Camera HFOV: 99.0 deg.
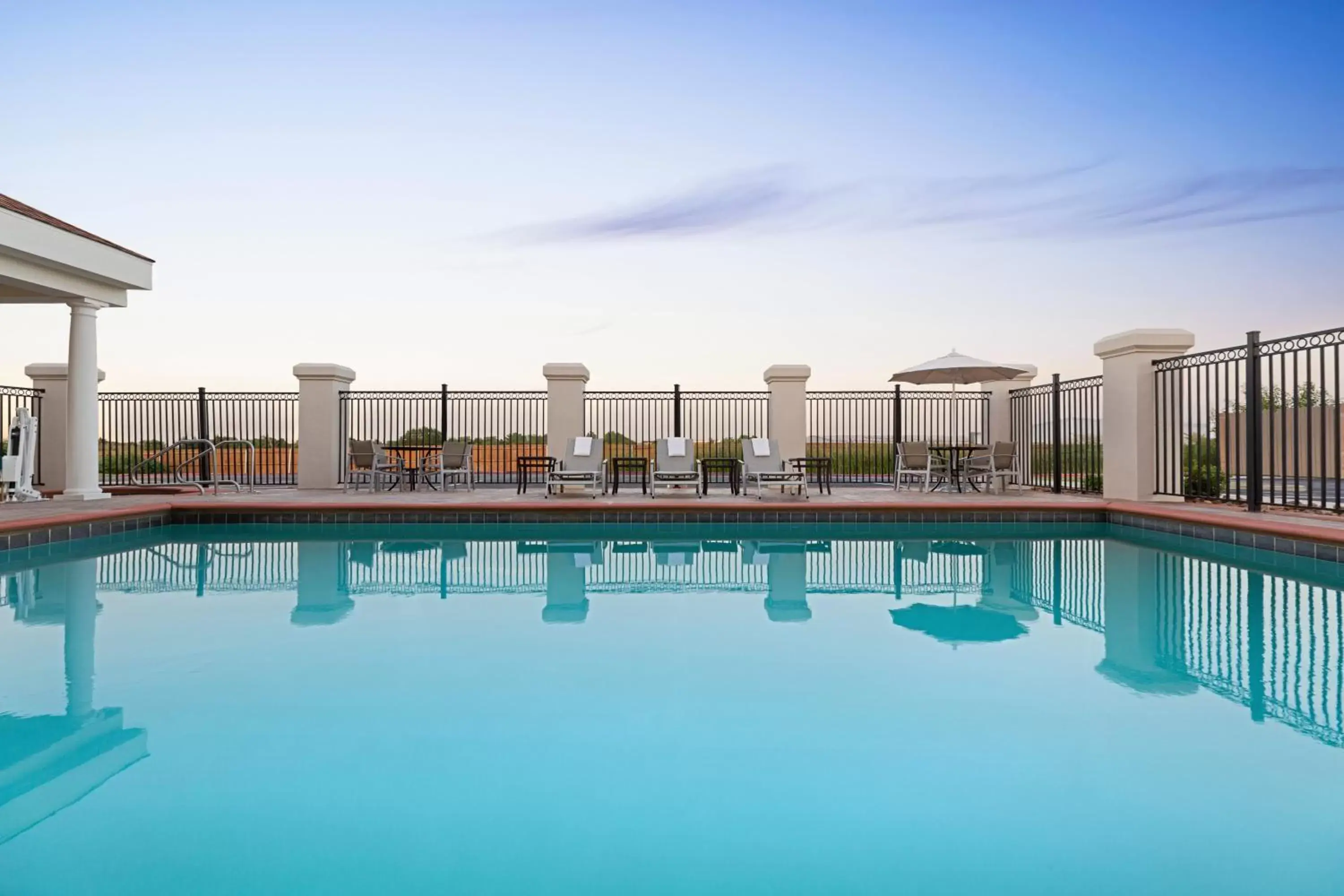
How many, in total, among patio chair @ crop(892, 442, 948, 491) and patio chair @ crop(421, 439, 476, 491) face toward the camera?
0

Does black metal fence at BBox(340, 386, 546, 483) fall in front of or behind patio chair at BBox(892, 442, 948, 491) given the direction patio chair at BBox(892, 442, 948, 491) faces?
behind

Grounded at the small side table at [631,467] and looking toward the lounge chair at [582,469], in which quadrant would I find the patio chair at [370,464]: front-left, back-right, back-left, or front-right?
front-right

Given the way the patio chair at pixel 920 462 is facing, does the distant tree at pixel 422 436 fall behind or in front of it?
behind

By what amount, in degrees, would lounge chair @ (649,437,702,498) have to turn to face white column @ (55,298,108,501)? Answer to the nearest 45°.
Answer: approximately 90° to its right

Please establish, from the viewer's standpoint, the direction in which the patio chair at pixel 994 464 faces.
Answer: facing away from the viewer and to the left of the viewer

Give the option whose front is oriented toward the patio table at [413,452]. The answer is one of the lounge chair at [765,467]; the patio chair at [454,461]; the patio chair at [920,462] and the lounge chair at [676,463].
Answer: the patio chair at [454,461]

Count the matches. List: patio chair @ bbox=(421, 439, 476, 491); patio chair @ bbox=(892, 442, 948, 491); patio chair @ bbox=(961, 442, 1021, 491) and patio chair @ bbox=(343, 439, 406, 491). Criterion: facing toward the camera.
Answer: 0

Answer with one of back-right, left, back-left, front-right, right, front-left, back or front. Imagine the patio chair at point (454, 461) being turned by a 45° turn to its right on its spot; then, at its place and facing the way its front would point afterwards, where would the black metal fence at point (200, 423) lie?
front-left

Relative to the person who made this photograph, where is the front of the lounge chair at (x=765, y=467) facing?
facing the viewer and to the right of the viewer

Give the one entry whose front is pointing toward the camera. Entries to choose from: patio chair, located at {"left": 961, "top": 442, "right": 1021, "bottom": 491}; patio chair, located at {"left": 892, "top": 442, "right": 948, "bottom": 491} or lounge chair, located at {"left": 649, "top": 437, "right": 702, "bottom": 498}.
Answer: the lounge chair

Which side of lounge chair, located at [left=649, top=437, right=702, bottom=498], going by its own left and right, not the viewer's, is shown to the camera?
front

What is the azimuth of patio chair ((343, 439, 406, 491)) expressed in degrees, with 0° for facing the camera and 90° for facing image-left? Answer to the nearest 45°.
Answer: approximately 225°

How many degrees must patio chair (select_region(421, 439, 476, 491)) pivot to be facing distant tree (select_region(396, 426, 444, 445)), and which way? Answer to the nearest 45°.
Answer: approximately 45° to its right

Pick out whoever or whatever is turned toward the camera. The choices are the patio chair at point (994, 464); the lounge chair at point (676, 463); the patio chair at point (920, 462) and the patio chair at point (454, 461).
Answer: the lounge chair
